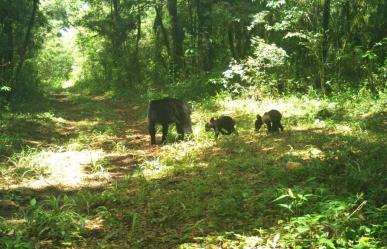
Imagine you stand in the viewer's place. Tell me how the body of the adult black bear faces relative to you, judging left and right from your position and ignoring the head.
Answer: facing to the right of the viewer

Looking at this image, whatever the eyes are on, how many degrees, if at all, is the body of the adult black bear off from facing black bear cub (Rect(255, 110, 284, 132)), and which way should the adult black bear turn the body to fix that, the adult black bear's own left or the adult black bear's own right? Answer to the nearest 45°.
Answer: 0° — it already faces it

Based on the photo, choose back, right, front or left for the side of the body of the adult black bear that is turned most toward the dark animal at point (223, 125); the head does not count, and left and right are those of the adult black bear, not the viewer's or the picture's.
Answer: front
